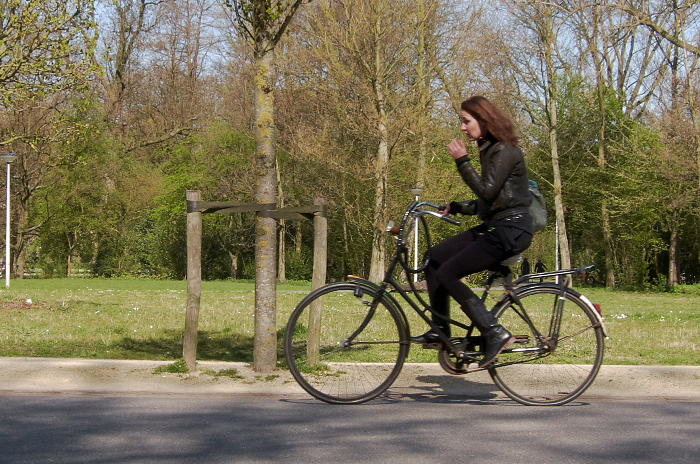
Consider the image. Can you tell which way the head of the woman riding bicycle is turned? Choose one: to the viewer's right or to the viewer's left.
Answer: to the viewer's left

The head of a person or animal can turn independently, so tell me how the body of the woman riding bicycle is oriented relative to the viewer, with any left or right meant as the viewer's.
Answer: facing to the left of the viewer

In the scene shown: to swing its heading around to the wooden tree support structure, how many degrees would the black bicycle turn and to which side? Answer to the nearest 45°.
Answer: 0° — it already faces it

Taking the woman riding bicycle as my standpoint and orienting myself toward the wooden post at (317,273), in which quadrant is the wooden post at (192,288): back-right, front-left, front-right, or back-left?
front-left

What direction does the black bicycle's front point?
to the viewer's left

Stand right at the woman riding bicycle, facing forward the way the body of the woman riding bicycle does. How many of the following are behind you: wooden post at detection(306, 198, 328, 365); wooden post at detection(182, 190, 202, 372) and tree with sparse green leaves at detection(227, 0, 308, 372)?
0

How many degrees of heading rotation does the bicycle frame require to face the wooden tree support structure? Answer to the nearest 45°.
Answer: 0° — it already faces it

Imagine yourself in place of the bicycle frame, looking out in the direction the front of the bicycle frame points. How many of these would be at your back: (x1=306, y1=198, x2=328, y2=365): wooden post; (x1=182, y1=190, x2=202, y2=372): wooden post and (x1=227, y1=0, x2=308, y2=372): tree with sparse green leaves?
0

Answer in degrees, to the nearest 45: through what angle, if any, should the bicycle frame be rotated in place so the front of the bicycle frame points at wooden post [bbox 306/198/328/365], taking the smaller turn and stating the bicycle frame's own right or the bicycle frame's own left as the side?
approximately 45° to the bicycle frame's own right
